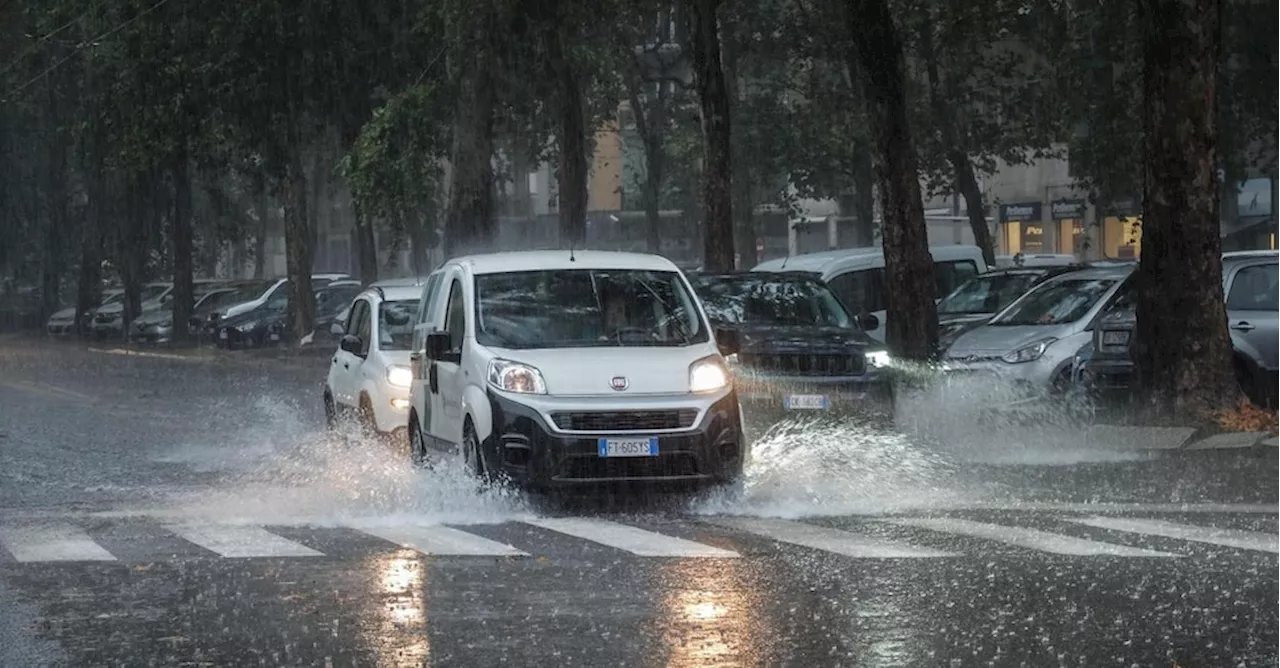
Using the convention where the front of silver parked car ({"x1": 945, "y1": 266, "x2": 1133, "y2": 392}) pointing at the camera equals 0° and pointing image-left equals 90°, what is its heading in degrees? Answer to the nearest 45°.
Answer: approximately 45°

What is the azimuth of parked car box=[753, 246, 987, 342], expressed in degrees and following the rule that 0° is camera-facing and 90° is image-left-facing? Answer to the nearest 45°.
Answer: approximately 45°

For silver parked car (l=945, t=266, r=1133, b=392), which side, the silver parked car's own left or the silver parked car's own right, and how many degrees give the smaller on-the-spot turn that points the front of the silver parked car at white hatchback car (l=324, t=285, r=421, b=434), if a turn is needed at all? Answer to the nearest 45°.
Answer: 0° — it already faces it

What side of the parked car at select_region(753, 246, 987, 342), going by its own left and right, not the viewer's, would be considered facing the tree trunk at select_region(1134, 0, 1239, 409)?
left
